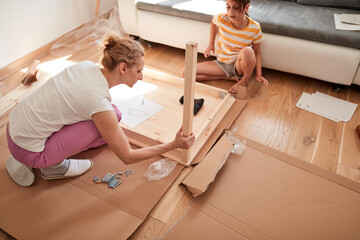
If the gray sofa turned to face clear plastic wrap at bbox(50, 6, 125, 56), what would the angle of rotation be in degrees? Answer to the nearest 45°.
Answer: approximately 45° to its right

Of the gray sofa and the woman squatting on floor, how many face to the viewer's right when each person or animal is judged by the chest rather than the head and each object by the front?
1

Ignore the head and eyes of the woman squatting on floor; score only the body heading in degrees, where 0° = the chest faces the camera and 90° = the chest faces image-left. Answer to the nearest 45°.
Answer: approximately 270°

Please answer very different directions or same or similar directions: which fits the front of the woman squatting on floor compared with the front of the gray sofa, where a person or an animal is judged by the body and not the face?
very different directions

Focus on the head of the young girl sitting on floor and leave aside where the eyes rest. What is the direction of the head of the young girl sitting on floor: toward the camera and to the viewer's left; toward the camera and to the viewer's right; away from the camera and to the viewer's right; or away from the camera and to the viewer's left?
toward the camera and to the viewer's left

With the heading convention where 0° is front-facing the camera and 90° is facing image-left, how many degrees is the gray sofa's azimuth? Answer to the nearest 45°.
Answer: approximately 45°

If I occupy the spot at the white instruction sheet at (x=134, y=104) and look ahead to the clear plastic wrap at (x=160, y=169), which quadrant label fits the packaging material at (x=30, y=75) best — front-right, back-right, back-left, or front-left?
back-right

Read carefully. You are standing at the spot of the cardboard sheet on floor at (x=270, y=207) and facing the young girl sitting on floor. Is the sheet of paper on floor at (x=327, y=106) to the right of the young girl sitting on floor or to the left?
right

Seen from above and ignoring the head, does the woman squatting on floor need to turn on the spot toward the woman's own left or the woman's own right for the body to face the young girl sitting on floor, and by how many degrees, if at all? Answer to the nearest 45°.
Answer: approximately 45° to the woman's own left

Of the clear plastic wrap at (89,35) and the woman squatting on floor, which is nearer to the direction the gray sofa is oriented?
the woman squatting on floor

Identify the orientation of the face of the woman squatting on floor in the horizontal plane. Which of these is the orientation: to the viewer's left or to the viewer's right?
to the viewer's right

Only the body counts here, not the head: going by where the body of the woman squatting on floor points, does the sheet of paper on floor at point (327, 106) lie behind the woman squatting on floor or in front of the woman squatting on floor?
in front
